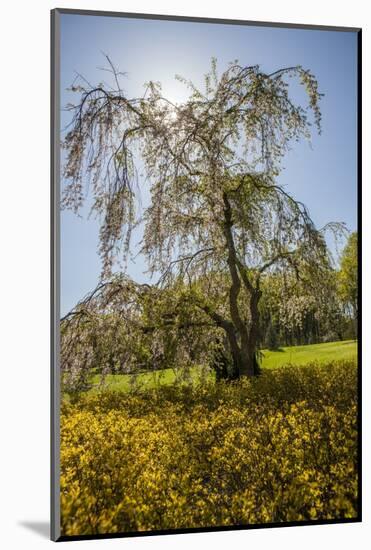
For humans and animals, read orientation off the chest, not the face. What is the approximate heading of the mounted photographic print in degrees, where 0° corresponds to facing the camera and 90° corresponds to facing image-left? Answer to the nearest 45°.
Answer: approximately 315°
